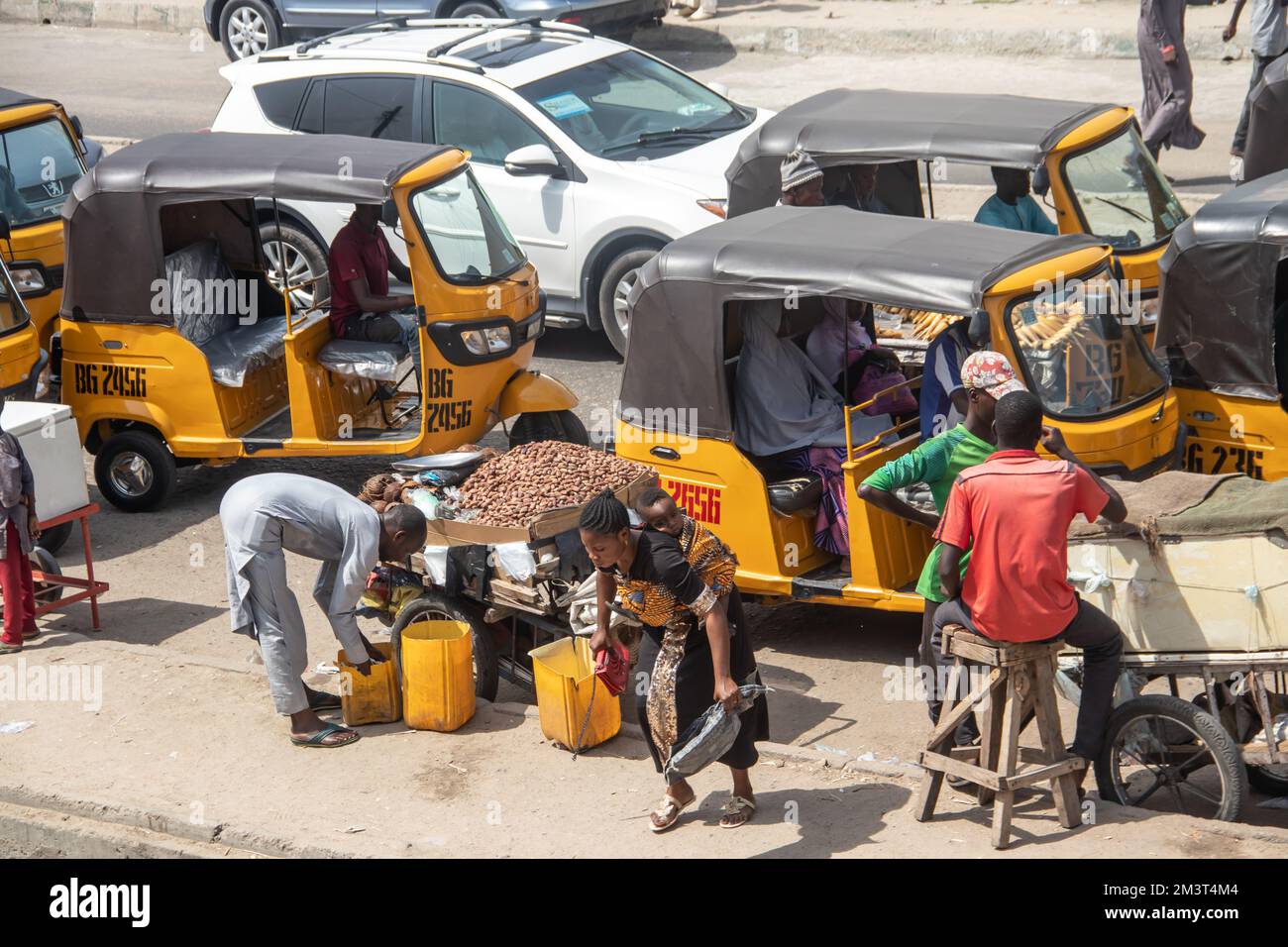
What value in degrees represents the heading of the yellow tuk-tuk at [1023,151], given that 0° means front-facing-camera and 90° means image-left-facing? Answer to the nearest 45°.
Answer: approximately 315°

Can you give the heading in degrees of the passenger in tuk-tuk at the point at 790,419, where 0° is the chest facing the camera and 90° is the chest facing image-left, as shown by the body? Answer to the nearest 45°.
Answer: approximately 270°

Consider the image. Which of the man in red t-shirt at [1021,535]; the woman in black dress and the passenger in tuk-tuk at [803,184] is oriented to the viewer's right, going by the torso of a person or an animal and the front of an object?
the passenger in tuk-tuk

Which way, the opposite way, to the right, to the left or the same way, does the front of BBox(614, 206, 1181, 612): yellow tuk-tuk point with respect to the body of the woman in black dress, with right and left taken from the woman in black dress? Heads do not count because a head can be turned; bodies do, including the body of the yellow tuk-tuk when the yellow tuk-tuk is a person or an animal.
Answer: to the left

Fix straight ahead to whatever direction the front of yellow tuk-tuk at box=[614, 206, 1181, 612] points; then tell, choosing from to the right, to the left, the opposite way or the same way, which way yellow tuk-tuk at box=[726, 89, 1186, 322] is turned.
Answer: the same way

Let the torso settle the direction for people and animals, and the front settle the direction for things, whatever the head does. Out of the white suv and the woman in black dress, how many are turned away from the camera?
0

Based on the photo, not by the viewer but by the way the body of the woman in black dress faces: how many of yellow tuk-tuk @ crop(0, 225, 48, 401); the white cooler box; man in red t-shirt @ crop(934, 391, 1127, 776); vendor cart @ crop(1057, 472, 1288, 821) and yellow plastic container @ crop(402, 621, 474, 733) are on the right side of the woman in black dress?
3

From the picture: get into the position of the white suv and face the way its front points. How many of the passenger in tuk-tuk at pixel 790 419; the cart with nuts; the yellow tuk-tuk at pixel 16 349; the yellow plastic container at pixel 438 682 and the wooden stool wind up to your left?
0

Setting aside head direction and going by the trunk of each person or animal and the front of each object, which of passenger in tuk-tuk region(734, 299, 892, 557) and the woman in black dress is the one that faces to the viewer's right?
the passenger in tuk-tuk

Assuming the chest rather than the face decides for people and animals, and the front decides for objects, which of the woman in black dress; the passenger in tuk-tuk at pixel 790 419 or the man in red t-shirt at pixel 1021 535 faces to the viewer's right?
the passenger in tuk-tuk

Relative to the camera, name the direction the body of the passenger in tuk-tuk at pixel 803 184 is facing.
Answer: to the viewer's right

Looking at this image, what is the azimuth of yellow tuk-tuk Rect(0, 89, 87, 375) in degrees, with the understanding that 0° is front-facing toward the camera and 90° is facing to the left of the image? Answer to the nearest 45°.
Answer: approximately 315°

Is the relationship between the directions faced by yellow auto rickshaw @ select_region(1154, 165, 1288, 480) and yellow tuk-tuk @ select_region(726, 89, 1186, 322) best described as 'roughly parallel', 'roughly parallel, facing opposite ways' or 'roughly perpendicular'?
roughly parallel

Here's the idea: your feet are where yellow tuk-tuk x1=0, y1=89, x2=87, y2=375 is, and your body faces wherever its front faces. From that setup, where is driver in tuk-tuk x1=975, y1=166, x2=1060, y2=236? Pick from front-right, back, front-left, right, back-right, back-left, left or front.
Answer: front

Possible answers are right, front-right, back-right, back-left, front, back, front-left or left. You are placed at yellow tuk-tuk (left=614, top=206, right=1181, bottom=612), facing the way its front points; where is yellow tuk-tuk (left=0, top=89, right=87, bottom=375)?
back

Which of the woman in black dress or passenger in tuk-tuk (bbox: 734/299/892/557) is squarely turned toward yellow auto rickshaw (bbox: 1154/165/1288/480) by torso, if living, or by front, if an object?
the passenger in tuk-tuk

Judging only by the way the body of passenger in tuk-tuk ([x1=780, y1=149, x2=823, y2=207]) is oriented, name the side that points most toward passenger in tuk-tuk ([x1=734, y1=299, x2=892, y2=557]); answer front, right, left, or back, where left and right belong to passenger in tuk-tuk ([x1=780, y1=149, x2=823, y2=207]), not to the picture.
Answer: right

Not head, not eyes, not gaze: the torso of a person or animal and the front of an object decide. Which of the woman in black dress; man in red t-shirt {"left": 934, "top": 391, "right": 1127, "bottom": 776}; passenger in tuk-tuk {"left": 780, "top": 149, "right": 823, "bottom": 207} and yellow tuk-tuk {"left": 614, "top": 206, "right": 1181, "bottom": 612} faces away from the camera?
the man in red t-shirt

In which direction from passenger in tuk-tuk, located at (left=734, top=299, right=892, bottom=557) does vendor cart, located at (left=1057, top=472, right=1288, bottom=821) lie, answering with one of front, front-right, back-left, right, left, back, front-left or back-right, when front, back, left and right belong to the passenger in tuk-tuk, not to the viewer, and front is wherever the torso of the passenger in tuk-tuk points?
front-right

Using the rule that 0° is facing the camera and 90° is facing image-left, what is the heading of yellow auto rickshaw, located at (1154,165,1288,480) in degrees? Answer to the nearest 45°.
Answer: approximately 315°

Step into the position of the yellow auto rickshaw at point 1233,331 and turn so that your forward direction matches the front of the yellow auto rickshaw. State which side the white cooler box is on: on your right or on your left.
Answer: on your right

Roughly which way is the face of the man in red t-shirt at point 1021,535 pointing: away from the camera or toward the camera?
away from the camera
